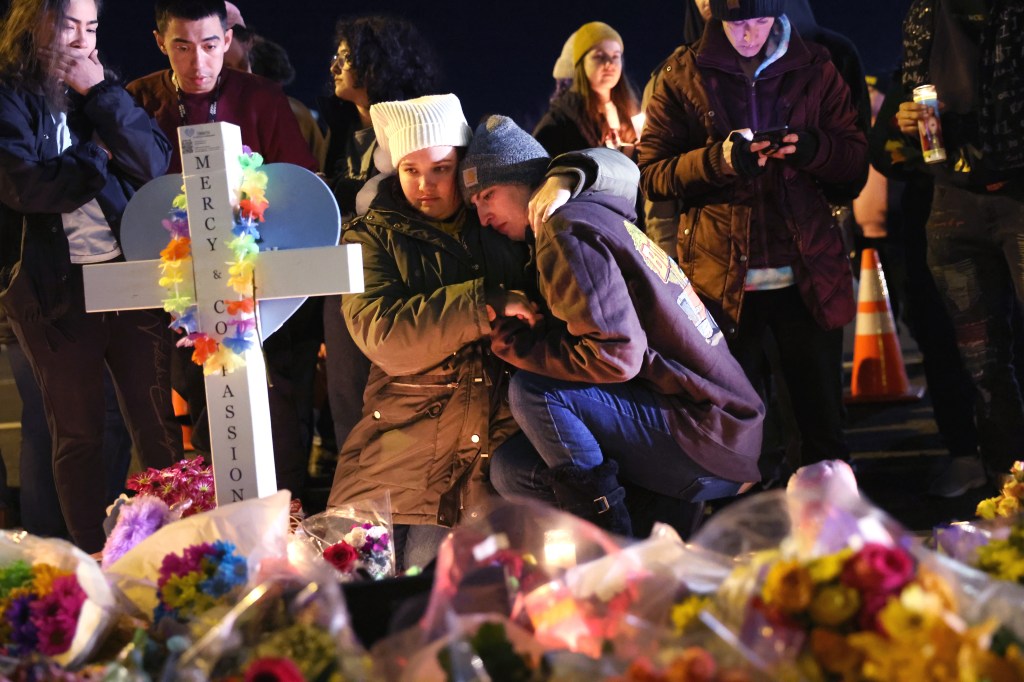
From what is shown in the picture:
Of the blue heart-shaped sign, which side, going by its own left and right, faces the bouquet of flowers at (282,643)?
front

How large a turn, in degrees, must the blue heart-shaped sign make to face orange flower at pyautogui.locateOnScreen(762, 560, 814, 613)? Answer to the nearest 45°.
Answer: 0° — it already faces it

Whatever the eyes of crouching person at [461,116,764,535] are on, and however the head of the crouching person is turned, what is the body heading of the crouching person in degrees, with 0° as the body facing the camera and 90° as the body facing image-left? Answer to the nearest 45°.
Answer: approximately 90°

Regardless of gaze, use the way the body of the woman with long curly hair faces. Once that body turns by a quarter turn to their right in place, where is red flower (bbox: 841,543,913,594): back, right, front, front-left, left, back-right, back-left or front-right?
back

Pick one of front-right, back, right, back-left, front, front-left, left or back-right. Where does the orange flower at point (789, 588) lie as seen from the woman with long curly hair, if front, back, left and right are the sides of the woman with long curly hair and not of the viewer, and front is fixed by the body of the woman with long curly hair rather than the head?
left

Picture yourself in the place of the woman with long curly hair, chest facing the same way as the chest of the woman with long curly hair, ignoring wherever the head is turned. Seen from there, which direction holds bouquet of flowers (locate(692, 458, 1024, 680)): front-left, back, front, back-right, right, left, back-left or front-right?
left
